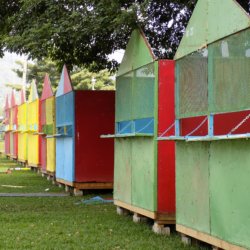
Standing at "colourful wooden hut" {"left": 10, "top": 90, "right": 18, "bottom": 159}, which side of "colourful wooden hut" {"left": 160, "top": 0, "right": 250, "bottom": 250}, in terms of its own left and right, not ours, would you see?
right

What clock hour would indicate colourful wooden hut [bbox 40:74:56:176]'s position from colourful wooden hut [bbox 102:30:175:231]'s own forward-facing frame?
colourful wooden hut [bbox 40:74:56:176] is roughly at 4 o'clock from colourful wooden hut [bbox 102:30:175:231].

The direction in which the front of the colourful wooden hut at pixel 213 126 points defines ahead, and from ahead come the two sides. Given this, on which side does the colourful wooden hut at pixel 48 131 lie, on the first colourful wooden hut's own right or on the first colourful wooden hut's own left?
on the first colourful wooden hut's own right

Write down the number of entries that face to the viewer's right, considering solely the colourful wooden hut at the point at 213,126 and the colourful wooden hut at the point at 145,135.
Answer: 0

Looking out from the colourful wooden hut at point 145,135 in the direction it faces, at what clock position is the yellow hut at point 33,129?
The yellow hut is roughly at 4 o'clock from the colourful wooden hut.

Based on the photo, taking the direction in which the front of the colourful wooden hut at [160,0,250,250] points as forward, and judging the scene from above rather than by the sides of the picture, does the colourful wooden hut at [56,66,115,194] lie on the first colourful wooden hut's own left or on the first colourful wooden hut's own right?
on the first colourful wooden hut's own right

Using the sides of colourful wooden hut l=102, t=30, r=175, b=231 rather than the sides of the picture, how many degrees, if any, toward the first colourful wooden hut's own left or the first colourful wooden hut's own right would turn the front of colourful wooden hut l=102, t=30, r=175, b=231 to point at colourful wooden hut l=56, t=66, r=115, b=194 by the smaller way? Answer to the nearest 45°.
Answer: approximately 135° to the first colourful wooden hut's own right

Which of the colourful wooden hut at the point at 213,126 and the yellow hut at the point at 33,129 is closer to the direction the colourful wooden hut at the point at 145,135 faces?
the colourful wooden hut

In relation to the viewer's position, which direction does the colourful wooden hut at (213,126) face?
facing the viewer and to the left of the viewer
